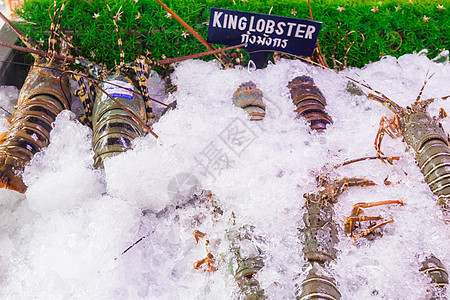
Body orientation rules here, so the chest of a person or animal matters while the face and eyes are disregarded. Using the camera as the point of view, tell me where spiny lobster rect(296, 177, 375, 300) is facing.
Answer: facing away from the viewer

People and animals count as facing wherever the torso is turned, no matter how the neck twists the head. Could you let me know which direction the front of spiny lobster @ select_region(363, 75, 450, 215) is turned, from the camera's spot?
facing away from the viewer and to the left of the viewer

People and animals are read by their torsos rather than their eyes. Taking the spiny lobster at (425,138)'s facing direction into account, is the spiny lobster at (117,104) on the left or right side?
on its left

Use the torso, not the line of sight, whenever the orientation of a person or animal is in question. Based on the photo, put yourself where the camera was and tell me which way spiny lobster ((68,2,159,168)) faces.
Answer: facing away from the viewer

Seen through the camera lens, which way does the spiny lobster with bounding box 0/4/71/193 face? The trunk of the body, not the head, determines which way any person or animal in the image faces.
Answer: facing away from the viewer

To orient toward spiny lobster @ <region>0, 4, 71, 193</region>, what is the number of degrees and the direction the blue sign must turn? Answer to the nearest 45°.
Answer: approximately 90° to its right
